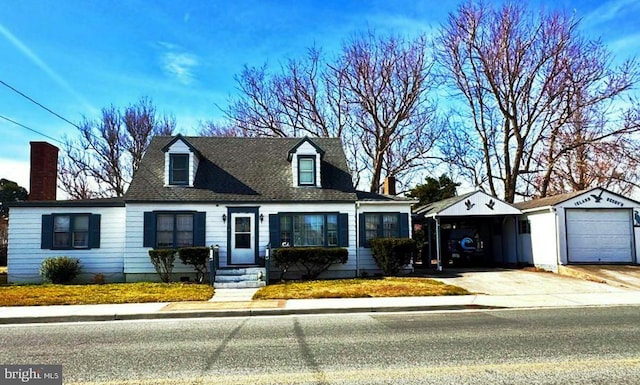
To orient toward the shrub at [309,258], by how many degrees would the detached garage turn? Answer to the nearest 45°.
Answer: approximately 45° to its right

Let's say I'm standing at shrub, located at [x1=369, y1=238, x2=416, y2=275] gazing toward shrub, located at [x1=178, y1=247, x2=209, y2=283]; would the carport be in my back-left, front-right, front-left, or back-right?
back-right

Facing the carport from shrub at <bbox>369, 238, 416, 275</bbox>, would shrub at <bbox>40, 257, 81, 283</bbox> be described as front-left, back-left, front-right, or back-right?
back-left

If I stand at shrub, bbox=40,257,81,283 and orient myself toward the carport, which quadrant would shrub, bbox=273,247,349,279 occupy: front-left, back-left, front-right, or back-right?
front-right

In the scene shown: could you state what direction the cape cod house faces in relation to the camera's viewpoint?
facing the viewer

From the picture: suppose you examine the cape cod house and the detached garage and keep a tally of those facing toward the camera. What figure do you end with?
2

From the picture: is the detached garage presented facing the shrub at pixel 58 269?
no

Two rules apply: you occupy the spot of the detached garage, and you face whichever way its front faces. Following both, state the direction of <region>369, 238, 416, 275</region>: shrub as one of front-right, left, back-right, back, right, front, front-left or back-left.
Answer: front-right

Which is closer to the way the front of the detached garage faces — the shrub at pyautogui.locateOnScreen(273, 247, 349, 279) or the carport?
the shrub

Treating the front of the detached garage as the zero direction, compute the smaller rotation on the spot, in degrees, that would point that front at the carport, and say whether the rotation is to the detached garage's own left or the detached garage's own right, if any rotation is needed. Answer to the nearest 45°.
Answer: approximately 135° to the detached garage's own right

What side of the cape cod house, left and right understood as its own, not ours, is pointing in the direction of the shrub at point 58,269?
right

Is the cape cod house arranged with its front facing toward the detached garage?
no

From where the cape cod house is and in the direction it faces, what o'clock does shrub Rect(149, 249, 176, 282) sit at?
The shrub is roughly at 2 o'clock from the cape cod house.
